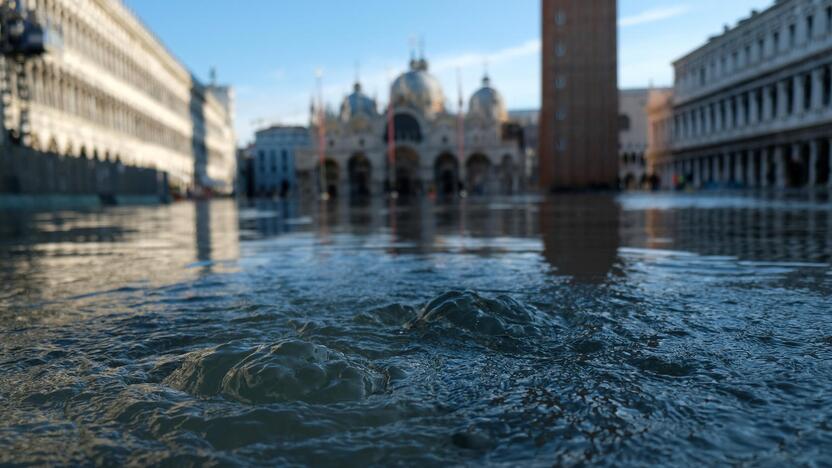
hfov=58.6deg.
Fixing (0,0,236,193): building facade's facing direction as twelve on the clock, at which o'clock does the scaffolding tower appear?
The scaffolding tower is roughly at 2 o'clock from the building facade.
